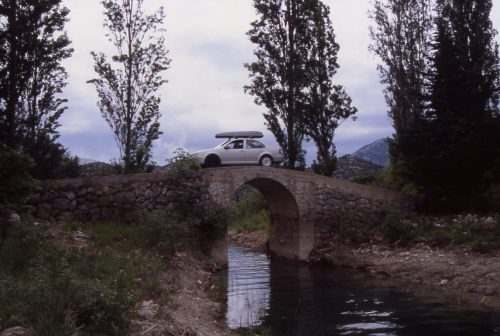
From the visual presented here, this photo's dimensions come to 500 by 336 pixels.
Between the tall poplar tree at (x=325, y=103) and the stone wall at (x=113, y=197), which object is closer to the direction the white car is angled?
the stone wall

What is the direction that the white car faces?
to the viewer's left

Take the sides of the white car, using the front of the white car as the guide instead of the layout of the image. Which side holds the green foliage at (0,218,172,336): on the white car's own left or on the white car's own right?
on the white car's own left

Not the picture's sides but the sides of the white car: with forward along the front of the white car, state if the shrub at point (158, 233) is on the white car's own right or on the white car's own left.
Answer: on the white car's own left

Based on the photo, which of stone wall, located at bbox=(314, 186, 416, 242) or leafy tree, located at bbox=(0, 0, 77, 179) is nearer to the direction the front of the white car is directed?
the leafy tree

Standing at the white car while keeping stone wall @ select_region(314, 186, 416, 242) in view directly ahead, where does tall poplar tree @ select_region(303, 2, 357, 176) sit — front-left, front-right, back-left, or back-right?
front-left

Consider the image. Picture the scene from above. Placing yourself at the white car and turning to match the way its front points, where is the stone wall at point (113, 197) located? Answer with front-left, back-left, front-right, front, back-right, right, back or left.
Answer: front-left

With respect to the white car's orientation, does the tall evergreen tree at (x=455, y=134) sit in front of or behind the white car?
behind

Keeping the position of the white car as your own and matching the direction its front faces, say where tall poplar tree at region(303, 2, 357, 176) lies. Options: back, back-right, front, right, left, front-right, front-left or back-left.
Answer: back-right

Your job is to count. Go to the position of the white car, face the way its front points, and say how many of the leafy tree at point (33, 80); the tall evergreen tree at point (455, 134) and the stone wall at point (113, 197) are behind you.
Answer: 1

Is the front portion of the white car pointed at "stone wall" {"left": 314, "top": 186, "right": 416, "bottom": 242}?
no
